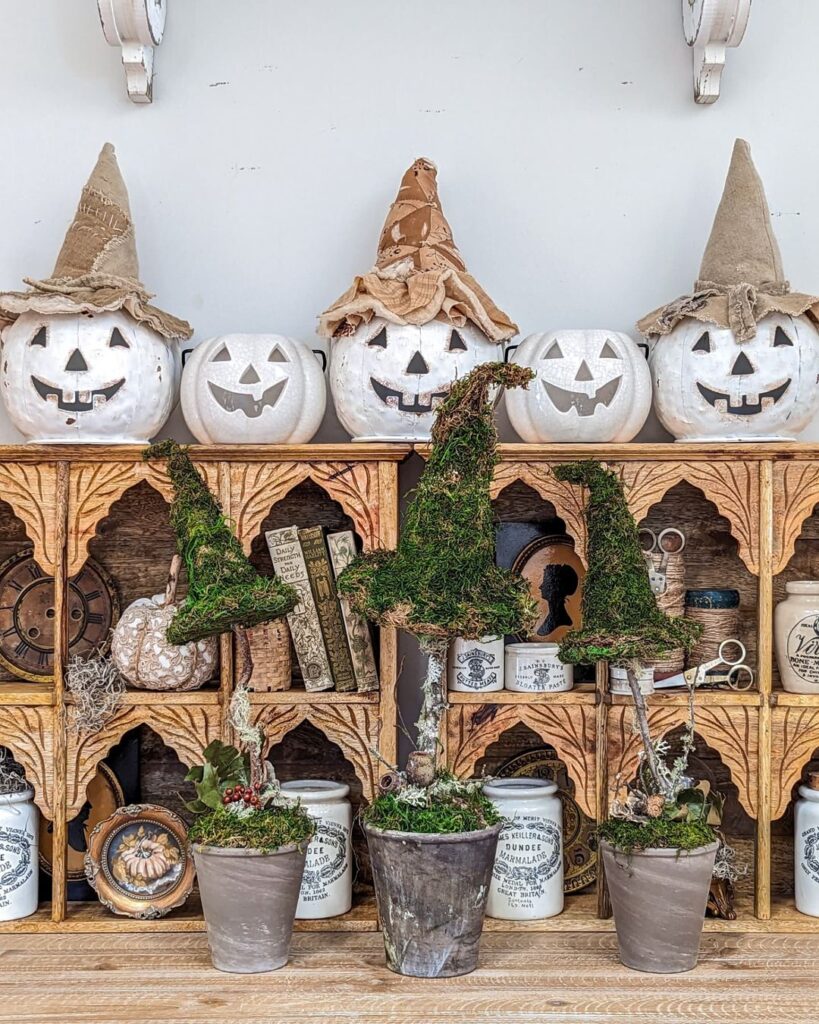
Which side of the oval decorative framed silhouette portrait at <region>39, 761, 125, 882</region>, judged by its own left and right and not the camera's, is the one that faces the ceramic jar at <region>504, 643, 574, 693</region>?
left

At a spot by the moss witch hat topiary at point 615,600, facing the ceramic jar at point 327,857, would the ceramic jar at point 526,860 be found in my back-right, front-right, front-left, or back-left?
front-right

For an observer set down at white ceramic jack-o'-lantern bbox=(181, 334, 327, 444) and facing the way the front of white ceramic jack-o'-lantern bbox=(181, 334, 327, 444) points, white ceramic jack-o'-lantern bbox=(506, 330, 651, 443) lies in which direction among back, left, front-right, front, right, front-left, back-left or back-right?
left

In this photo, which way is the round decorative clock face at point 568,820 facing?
toward the camera

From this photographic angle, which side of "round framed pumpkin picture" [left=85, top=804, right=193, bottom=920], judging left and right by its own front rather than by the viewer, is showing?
front

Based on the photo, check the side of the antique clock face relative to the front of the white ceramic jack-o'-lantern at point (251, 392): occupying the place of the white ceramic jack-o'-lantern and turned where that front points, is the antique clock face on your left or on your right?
on your right

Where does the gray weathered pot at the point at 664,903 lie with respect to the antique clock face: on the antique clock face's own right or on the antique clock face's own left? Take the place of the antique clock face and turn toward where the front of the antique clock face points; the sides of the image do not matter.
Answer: on the antique clock face's own left

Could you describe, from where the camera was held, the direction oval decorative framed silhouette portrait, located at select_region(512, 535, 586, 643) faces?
facing the viewer

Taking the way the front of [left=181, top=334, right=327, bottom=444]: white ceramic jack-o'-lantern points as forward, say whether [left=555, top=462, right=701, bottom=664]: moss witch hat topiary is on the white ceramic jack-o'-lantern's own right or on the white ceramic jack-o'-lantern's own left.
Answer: on the white ceramic jack-o'-lantern's own left

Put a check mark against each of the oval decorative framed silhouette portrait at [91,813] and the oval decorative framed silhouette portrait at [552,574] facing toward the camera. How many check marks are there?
2

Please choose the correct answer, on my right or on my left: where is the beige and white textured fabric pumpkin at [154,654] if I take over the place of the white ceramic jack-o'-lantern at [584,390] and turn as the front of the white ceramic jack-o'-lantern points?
on my right
